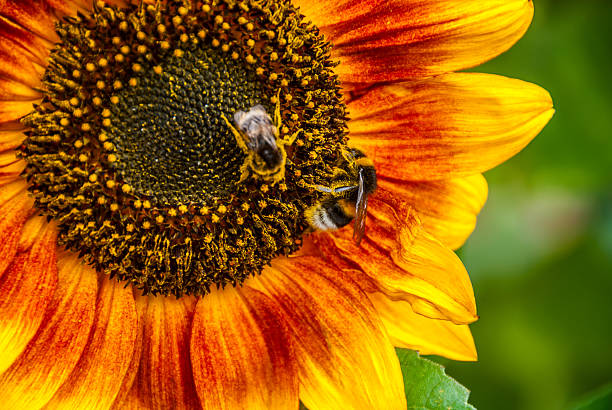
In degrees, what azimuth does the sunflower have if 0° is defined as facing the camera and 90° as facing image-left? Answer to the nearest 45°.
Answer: approximately 0°
